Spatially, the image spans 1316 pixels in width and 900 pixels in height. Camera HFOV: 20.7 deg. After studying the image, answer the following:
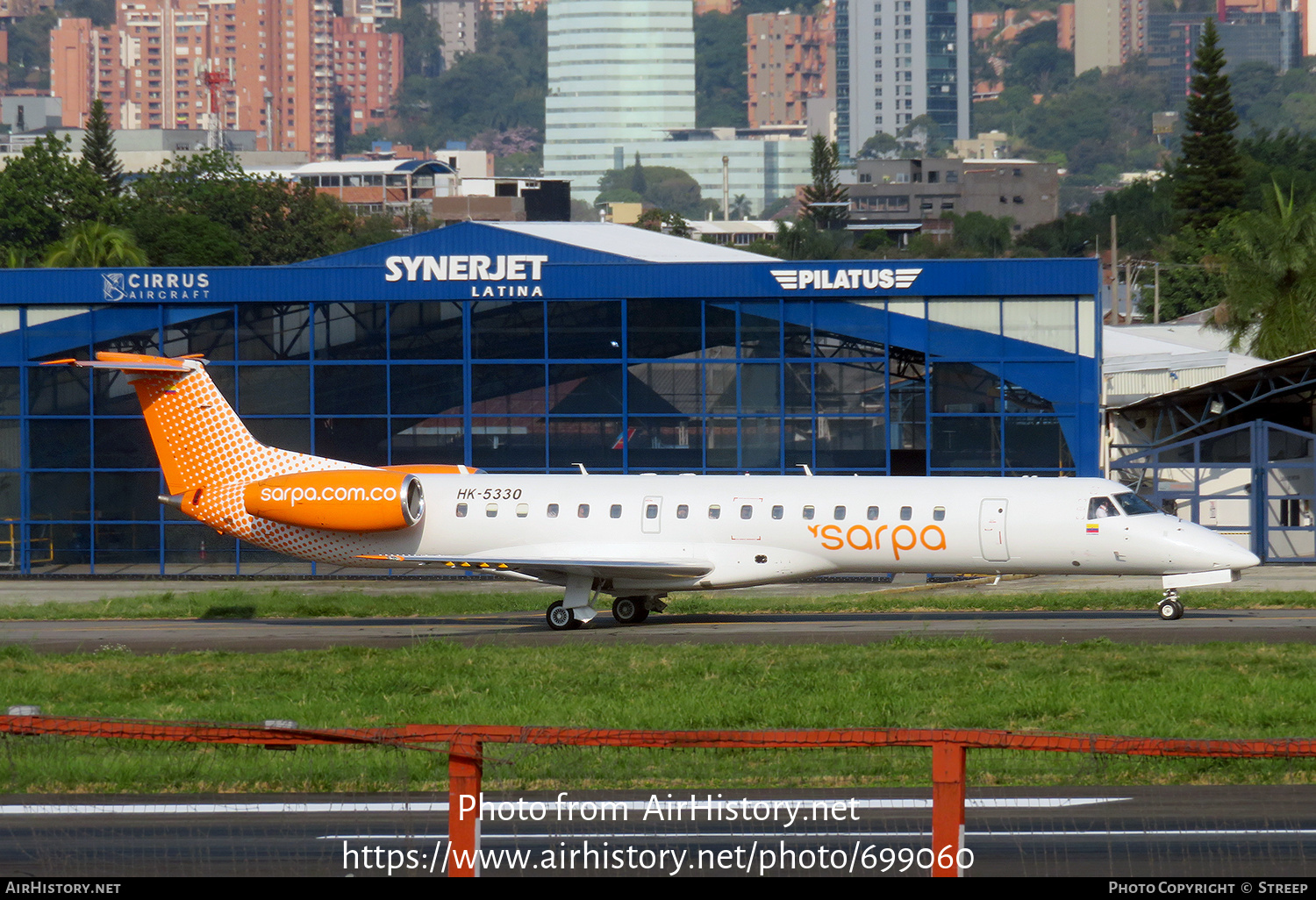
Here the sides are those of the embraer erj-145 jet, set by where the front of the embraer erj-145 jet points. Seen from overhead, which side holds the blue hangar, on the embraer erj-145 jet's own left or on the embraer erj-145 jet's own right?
on the embraer erj-145 jet's own left

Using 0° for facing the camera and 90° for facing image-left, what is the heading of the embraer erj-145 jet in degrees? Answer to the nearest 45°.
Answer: approximately 270°

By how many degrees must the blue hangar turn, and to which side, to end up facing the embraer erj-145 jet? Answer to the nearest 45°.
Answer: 0° — it already faces it

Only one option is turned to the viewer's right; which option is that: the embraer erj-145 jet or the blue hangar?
the embraer erj-145 jet

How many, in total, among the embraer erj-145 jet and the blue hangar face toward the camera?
1

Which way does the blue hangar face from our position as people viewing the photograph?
facing the viewer

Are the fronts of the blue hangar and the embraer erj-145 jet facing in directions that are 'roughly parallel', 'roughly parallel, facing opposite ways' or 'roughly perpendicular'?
roughly perpendicular
